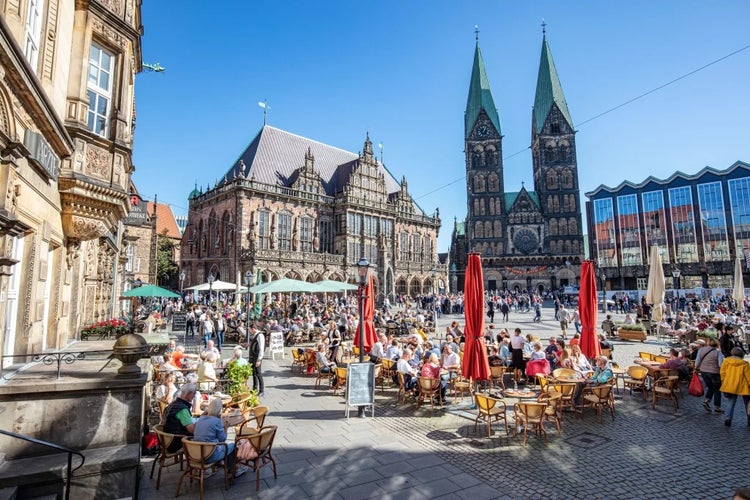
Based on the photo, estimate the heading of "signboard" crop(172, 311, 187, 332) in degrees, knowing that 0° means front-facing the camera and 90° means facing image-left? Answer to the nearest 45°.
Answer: approximately 0°

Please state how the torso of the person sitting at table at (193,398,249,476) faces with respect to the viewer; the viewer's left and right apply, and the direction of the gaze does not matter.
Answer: facing away from the viewer and to the right of the viewer

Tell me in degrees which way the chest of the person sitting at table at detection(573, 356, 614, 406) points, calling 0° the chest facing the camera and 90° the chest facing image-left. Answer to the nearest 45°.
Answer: approximately 90°

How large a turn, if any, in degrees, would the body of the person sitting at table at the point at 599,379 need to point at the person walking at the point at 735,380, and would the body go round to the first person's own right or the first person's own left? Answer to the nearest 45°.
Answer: approximately 180°

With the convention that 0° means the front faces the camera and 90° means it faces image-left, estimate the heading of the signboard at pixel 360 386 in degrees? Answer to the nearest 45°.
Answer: approximately 0°

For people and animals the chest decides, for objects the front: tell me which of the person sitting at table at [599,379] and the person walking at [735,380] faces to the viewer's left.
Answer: the person sitting at table

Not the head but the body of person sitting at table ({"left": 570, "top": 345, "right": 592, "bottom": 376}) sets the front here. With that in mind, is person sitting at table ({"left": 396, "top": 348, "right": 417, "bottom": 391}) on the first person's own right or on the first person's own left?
on the first person's own right
